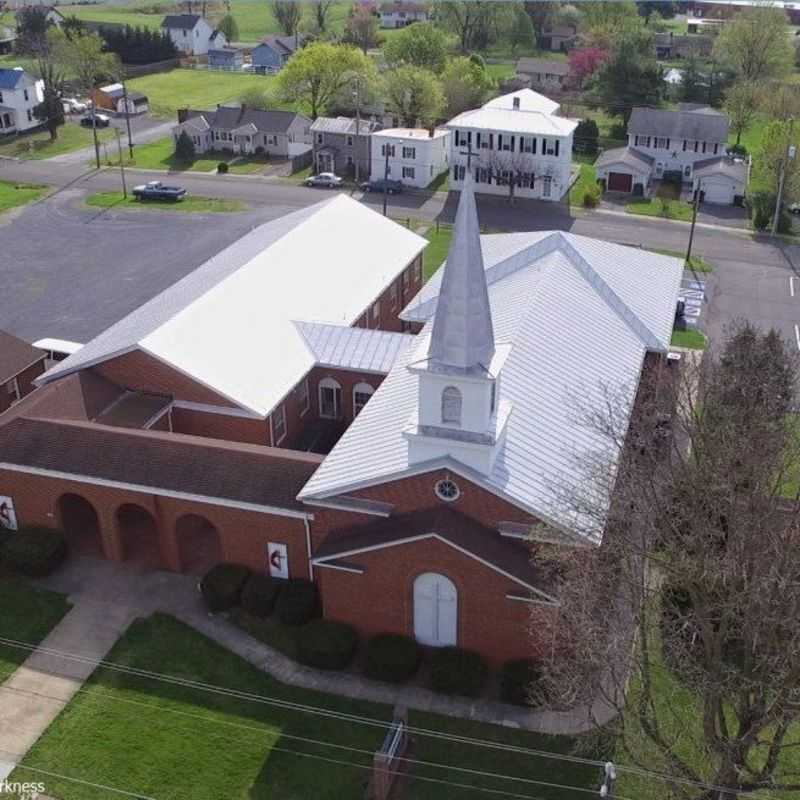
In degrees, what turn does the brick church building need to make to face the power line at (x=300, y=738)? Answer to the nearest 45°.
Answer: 0° — it already faces it

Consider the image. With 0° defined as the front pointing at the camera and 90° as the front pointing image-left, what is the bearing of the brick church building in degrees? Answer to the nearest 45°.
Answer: approximately 0°

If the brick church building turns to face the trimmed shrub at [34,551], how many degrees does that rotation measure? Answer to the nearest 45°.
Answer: approximately 90° to its right

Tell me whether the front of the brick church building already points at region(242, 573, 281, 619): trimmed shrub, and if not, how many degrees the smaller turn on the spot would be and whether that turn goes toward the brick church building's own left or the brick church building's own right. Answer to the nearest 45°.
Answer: approximately 45° to the brick church building's own right

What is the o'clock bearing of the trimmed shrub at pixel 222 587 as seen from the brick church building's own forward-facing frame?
The trimmed shrub is roughly at 2 o'clock from the brick church building.

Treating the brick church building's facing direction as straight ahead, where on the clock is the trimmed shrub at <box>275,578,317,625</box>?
The trimmed shrub is roughly at 1 o'clock from the brick church building.

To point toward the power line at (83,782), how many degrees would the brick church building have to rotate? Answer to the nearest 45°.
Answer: approximately 45° to its right

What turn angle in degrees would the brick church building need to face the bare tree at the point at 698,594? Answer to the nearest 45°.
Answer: approximately 45° to its left
